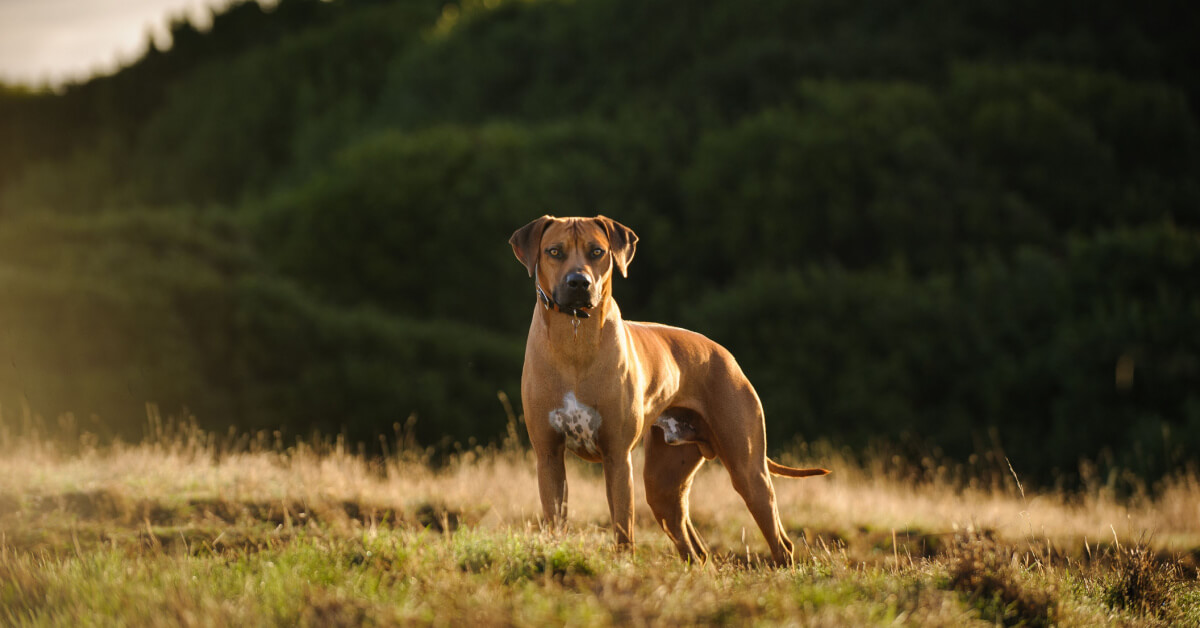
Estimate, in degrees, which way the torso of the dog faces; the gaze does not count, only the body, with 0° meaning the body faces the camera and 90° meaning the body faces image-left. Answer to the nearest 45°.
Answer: approximately 45°
